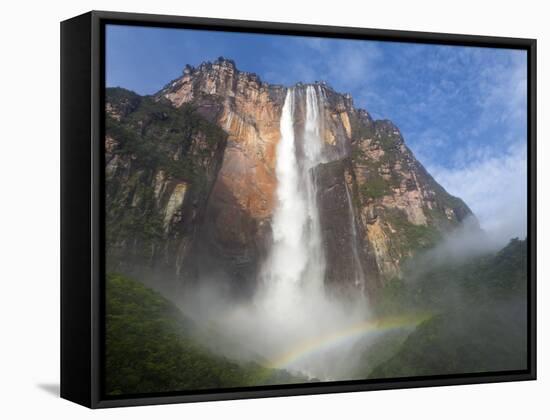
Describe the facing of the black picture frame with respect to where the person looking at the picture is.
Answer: facing the viewer and to the right of the viewer
